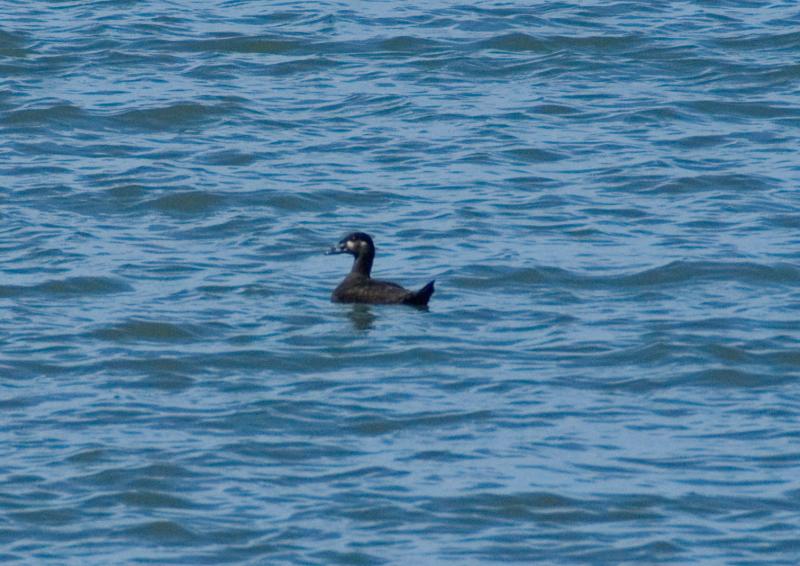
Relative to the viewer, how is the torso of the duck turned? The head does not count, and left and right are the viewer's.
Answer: facing to the left of the viewer
